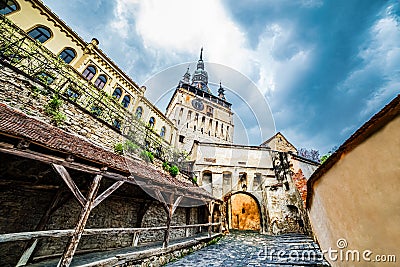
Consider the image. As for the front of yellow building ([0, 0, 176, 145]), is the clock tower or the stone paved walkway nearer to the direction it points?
the stone paved walkway

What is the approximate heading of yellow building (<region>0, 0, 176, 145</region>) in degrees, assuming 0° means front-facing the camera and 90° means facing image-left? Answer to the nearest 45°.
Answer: approximately 315°

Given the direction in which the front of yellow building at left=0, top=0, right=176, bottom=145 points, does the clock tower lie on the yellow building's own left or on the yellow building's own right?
on the yellow building's own left

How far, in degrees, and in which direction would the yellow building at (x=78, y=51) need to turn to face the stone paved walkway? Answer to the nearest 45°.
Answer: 0° — it already faces it
